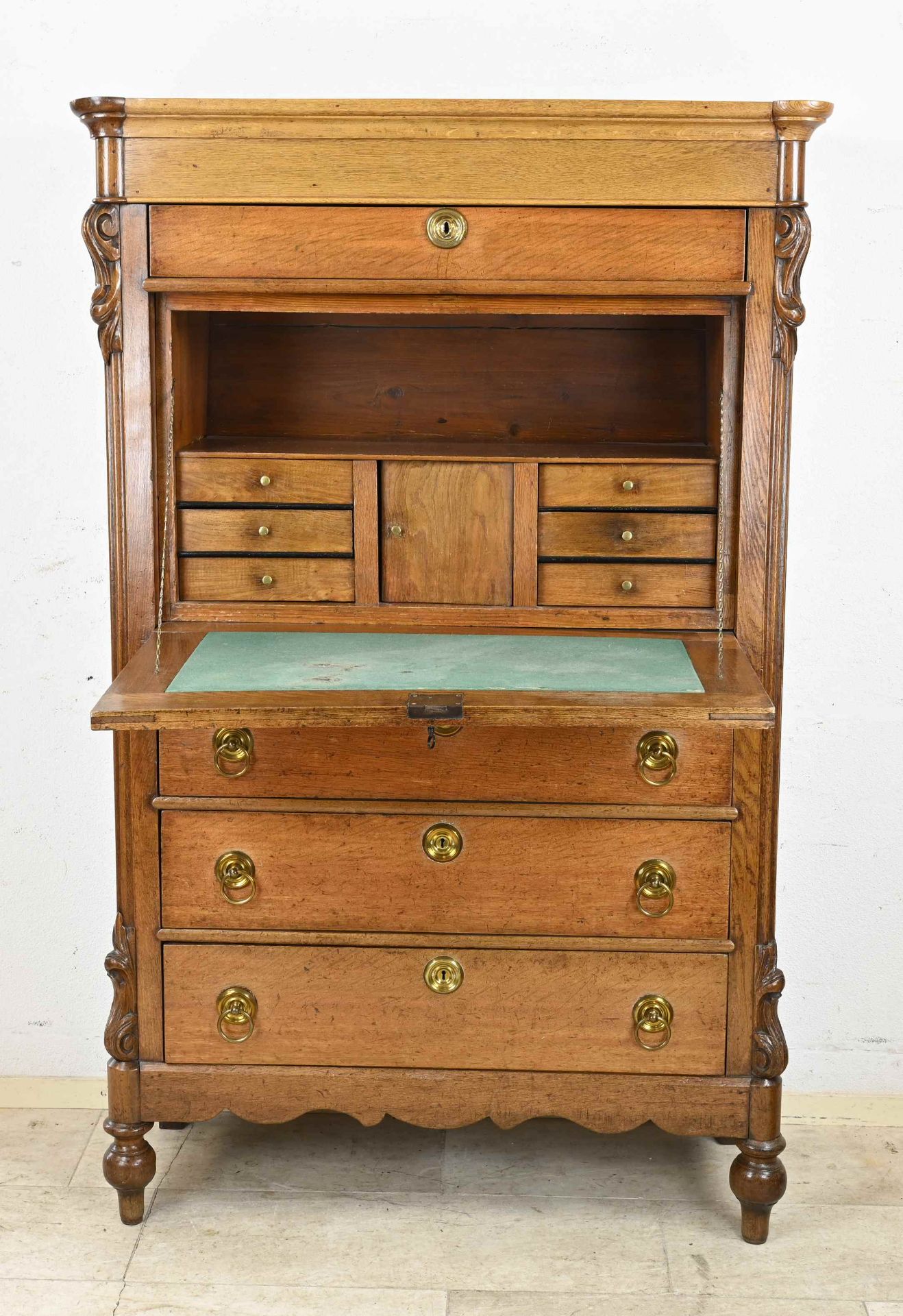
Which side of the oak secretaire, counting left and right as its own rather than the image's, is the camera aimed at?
front
